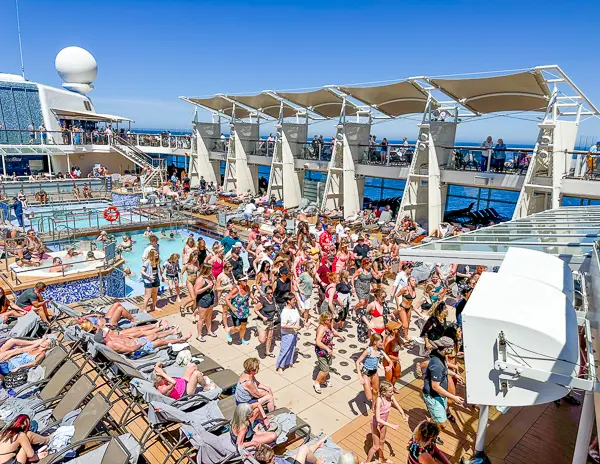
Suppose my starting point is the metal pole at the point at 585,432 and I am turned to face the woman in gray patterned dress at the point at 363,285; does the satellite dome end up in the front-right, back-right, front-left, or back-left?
front-left

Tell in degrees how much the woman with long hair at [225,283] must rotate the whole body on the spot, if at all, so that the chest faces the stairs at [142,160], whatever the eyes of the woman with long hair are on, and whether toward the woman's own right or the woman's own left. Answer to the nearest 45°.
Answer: approximately 135° to the woman's own left

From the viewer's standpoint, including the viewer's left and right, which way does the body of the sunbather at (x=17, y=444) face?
facing away from the viewer and to the right of the viewer

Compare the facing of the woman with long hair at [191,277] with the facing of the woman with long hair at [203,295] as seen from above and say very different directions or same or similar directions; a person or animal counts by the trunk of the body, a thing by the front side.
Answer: same or similar directions

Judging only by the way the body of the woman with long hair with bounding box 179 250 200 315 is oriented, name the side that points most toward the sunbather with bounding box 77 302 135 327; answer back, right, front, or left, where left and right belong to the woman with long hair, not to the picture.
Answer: right

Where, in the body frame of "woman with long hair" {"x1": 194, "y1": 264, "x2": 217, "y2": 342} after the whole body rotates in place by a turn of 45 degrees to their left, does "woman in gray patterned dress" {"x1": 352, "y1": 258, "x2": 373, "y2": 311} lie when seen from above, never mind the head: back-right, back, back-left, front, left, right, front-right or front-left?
front

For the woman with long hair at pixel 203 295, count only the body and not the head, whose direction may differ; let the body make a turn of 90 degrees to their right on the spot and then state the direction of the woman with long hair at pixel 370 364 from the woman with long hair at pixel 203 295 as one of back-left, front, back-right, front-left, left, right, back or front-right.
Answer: left

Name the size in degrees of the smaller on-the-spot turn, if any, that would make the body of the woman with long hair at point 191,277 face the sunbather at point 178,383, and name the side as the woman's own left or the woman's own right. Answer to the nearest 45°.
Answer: approximately 45° to the woman's own right

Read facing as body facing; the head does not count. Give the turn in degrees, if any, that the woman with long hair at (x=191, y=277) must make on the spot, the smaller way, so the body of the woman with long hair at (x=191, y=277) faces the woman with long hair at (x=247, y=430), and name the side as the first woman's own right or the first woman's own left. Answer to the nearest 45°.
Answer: approximately 45° to the first woman's own right
